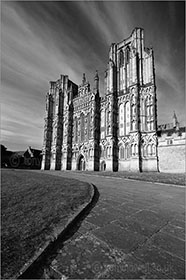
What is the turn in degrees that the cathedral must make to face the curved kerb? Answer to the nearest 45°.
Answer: approximately 45° to its left
